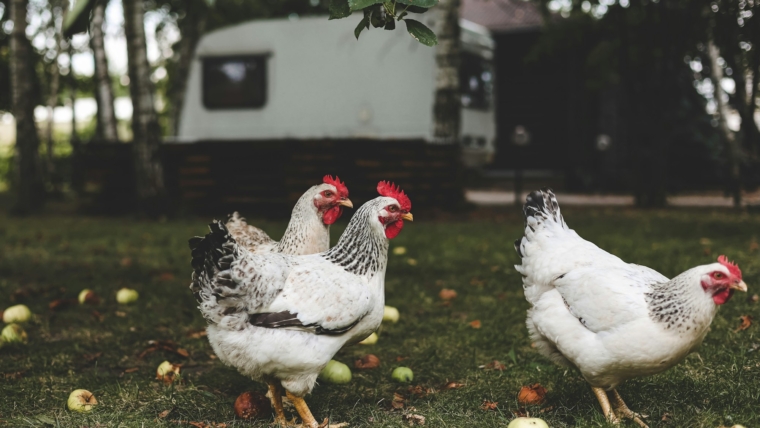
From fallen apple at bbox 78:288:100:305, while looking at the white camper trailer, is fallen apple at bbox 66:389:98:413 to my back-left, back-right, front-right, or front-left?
back-right

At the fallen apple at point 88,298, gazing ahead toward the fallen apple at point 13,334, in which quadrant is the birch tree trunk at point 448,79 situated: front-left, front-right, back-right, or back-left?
back-left

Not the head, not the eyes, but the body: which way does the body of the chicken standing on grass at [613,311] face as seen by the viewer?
to the viewer's right

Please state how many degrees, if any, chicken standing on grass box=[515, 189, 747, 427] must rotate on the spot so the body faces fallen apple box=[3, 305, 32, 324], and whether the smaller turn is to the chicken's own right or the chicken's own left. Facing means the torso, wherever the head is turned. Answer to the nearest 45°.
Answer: approximately 180°

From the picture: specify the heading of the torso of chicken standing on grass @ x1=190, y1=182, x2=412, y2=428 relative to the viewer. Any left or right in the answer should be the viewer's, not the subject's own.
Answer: facing to the right of the viewer

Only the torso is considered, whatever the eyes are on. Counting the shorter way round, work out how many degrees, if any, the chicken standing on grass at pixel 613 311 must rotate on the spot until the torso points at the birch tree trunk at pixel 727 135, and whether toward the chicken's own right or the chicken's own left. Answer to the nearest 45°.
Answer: approximately 90° to the chicken's own left

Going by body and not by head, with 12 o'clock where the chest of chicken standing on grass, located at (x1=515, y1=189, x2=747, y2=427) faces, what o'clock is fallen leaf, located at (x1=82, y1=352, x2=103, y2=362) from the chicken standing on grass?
The fallen leaf is roughly at 6 o'clock from the chicken standing on grass.

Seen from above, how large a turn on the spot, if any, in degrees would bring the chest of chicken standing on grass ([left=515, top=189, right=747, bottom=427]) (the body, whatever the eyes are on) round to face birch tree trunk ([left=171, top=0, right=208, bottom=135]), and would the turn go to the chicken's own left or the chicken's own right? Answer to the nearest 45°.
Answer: approximately 135° to the chicken's own left

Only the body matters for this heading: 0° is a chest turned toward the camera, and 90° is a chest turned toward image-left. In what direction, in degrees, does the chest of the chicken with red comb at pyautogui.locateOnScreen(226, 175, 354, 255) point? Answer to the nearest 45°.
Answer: approximately 270°

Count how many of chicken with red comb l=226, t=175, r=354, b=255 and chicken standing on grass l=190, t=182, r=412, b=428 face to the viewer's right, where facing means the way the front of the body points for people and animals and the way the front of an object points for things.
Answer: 2
